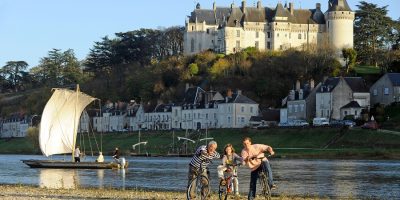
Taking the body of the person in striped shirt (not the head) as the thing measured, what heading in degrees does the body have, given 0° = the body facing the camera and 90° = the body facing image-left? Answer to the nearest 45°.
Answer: approximately 315°

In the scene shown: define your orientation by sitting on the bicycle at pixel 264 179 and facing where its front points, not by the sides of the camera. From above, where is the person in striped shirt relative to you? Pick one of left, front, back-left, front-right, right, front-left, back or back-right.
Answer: right

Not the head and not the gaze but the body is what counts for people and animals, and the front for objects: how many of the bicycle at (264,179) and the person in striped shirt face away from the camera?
0

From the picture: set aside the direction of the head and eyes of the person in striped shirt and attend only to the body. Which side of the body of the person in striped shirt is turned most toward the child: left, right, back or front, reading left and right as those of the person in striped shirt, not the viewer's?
left

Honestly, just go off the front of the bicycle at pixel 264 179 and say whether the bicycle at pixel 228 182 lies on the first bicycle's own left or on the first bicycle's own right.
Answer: on the first bicycle's own right

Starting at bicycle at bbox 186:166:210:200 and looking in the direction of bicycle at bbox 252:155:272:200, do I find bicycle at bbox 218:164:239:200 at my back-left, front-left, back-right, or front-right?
front-left

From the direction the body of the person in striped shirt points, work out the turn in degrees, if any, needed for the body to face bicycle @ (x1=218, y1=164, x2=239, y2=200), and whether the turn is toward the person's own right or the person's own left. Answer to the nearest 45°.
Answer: approximately 90° to the person's own left

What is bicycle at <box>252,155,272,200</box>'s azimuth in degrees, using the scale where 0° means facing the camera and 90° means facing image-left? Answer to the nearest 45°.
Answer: approximately 0°

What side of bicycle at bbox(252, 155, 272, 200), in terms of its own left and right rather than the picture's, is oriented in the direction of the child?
right
